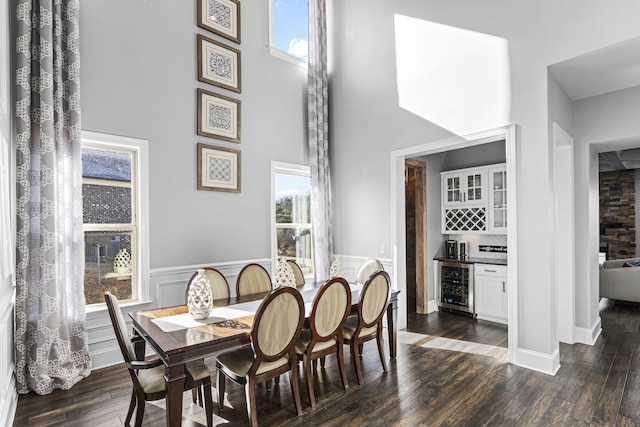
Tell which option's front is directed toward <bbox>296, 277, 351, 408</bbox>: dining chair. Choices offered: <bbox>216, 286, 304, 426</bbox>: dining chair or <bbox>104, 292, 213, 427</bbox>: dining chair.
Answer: <bbox>104, 292, 213, 427</bbox>: dining chair

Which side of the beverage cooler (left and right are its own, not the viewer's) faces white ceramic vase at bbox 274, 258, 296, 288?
front

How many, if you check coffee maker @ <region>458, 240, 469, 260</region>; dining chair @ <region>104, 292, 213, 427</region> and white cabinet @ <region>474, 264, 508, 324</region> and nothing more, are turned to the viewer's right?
1

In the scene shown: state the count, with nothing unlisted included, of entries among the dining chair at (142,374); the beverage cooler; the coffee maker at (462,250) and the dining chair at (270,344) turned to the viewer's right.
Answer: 1

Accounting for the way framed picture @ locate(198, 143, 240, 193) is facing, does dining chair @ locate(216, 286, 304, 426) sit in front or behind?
in front

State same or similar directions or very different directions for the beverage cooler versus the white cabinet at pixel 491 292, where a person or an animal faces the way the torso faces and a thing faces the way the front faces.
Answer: same or similar directions

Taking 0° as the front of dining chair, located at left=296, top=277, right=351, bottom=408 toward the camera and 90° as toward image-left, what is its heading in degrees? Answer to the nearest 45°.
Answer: approximately 135°

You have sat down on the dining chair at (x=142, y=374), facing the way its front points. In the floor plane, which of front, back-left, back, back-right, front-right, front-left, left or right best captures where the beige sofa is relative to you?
front

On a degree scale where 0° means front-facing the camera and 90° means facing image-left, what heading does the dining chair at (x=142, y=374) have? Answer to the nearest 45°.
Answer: approximately 270°

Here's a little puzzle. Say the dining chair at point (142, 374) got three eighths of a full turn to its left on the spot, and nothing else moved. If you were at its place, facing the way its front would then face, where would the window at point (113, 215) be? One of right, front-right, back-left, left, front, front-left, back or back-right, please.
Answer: front-right

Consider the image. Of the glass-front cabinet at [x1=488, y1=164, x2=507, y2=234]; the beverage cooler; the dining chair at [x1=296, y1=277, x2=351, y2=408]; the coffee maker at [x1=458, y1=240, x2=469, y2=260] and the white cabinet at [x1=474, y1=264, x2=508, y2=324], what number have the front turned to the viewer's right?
0

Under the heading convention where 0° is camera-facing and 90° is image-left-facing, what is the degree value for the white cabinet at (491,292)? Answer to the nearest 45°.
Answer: approximately 45°

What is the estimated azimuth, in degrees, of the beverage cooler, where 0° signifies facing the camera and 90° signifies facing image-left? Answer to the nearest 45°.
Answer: approximately 45°

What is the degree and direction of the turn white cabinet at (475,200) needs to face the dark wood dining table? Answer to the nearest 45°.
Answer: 0° — it already faces it

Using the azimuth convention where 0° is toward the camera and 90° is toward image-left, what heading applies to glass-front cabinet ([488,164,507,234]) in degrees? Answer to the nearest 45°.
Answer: approximately 45°

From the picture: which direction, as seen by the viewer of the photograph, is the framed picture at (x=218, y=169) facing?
facing the viewer and to the right of the viewer
